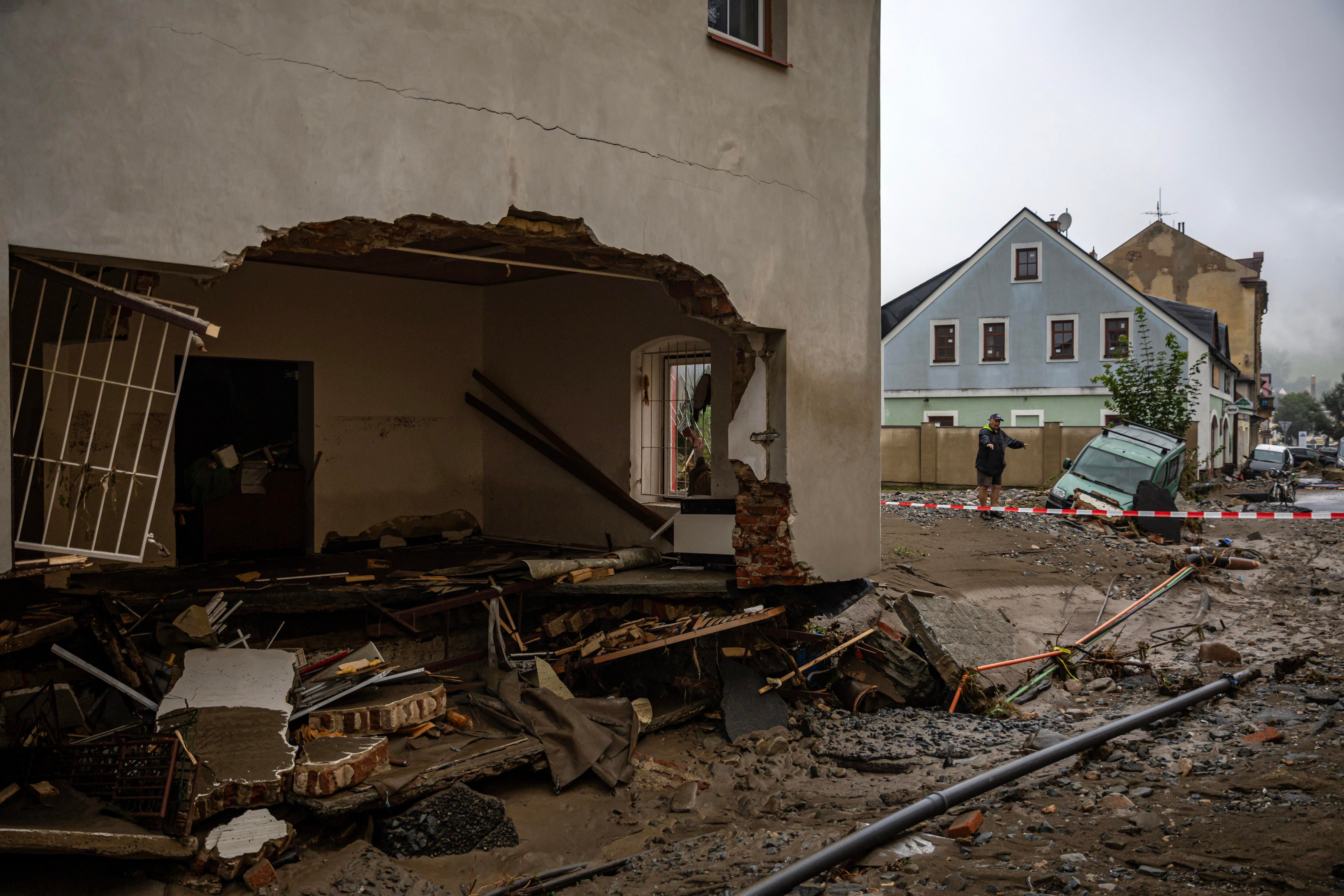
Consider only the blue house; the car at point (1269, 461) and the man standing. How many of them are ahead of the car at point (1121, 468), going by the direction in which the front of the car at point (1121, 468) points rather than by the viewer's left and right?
1

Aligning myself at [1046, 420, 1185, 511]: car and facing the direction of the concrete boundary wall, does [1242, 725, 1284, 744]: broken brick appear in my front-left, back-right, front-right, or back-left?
back-left

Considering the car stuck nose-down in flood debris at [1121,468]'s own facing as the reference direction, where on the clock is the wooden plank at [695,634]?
The wooden plank is roughly at 11 o'clock from the car stuck nose-down in flood debris.

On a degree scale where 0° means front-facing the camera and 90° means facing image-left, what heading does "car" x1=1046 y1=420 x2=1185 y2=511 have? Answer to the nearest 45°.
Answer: approximately 45°
